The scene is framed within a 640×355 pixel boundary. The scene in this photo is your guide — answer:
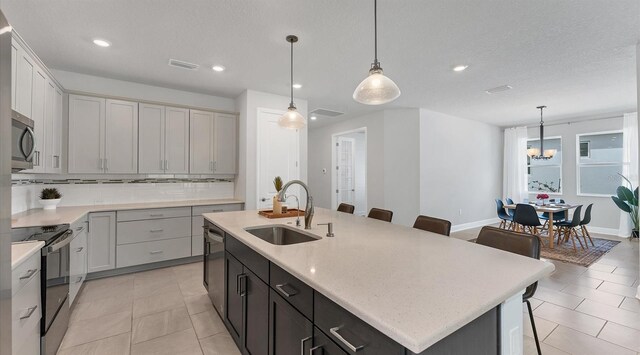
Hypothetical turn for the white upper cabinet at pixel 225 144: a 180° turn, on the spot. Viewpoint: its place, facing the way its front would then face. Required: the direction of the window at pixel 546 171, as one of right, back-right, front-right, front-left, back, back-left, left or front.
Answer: right

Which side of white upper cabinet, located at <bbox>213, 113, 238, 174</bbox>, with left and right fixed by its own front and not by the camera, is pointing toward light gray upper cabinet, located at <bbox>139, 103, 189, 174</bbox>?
right

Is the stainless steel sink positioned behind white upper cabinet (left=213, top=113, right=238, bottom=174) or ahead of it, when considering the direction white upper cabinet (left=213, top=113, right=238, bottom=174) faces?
ahead

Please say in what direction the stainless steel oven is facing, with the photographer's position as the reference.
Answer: facing to the right of the viewer

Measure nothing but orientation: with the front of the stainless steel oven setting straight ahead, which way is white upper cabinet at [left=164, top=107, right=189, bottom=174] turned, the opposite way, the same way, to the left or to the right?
to the right

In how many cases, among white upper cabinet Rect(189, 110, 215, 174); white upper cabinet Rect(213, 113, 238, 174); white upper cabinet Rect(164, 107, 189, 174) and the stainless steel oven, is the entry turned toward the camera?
3

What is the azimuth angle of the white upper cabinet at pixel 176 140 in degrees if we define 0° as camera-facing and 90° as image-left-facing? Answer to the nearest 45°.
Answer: approximately 0°

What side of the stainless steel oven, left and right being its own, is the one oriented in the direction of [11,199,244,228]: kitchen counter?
left

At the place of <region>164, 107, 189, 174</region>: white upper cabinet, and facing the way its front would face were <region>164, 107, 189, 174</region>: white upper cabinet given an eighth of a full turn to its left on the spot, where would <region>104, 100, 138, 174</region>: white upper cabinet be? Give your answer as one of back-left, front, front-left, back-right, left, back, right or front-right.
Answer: back-right

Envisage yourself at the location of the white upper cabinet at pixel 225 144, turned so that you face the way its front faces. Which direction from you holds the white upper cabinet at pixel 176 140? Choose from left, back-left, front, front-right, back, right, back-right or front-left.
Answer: right
